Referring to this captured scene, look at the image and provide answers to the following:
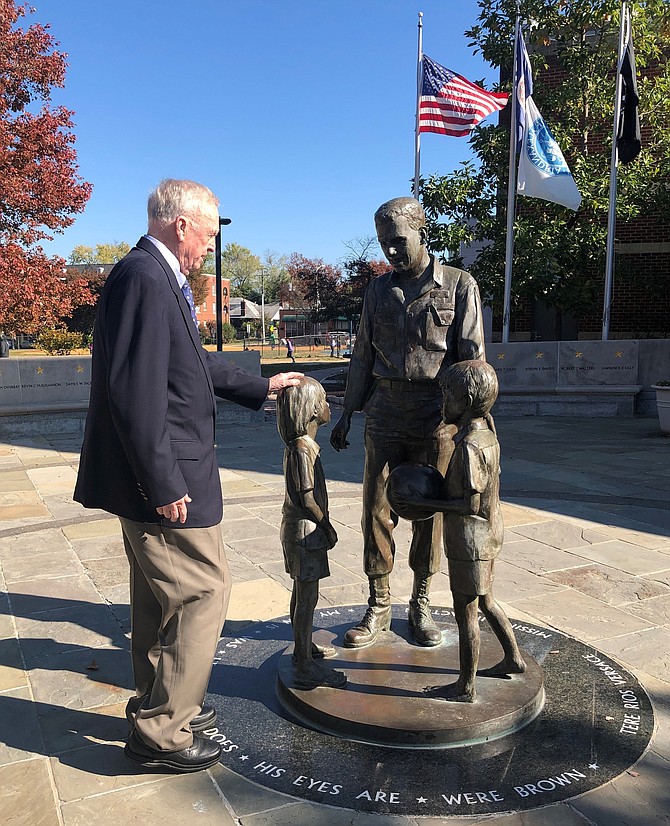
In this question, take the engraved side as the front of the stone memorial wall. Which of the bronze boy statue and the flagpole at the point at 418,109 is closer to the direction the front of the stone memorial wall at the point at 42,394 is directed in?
the bronze boy statue

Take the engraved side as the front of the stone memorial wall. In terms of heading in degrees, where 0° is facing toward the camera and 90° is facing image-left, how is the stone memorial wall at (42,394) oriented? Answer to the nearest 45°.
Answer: approximately 0°

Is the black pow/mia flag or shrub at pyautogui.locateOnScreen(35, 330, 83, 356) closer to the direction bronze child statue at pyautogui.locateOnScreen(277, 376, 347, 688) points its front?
the black pow/mia flag

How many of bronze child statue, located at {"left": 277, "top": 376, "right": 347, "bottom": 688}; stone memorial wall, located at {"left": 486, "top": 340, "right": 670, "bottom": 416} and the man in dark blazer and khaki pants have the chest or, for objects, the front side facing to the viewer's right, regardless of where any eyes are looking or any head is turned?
2

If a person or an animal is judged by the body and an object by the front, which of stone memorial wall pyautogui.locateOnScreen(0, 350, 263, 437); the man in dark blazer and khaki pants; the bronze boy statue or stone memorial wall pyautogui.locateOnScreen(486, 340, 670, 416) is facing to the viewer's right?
the man in dark blazer and khaki pants

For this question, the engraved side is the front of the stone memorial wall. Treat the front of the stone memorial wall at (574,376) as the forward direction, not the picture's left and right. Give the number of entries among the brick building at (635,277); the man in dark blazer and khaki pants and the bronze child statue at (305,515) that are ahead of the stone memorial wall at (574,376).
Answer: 2

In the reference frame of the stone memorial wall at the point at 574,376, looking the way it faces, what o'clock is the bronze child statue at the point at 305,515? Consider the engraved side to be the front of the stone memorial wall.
The bronze child statue is roughly at 12 o'clock from the stone memorial wall.

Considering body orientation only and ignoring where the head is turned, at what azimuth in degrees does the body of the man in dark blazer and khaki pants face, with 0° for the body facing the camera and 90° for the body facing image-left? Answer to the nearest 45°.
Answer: approximately 270°

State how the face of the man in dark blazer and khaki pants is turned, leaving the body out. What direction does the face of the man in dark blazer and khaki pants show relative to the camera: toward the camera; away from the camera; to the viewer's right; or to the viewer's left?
to the viewer's right

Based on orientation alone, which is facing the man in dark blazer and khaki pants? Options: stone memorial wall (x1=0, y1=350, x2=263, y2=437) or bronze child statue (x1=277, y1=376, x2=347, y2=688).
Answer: the stone memorial wall

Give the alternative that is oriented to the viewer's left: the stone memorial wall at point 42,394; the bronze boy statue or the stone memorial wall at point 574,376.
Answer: the bronze boy statue

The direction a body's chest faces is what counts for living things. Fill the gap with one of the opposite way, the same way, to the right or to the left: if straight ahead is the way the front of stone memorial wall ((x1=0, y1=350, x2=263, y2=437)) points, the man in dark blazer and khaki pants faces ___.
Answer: to the left

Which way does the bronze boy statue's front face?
to the viewer's left

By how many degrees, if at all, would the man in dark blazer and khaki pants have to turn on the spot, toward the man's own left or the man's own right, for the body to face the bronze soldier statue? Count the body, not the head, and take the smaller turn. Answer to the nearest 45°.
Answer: approximately 45° to the man's own left
